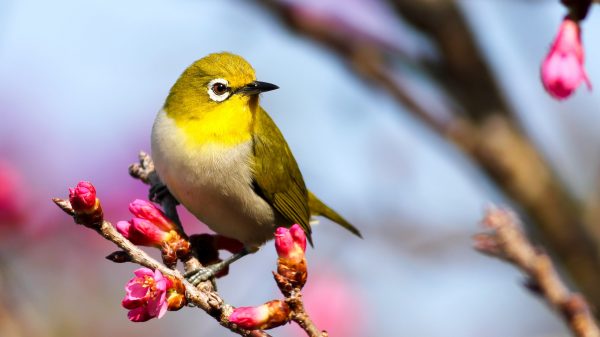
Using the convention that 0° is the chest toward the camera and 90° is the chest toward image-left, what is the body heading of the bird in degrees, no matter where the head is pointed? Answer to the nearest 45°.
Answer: approximately 45°

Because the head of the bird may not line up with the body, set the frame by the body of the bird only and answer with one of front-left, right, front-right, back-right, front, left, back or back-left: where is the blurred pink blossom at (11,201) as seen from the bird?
right
